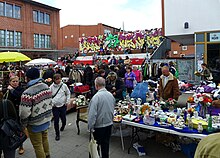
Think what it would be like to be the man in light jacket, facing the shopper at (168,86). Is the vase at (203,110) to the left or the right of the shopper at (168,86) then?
right

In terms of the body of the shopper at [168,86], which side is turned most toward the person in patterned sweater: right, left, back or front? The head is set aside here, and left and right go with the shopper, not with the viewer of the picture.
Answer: front

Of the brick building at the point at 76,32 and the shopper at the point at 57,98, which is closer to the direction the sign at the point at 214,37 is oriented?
the shopper

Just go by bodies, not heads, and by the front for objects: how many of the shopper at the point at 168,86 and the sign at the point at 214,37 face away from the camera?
0

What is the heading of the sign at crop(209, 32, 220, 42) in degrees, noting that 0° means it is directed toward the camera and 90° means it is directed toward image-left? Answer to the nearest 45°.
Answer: approximately 0°

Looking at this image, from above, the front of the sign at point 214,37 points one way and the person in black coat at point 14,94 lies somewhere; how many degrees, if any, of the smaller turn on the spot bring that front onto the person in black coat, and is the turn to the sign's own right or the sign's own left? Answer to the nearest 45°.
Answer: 0° — it already faces them

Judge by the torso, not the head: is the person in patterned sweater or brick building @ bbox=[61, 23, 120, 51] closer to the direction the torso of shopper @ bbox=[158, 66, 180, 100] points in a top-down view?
the person in patterned sweater

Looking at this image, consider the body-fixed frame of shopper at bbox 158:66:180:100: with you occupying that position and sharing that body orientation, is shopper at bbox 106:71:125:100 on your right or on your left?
on your right

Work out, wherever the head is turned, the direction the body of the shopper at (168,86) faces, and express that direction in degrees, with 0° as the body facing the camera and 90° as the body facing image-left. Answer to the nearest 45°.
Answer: approximately 45°
